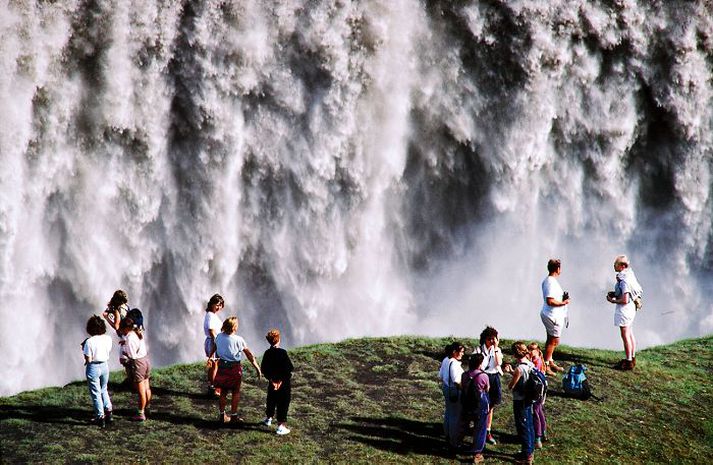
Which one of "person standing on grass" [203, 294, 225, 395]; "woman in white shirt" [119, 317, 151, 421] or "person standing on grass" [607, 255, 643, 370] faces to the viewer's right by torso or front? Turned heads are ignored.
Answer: "person standing on grass" [203, 294, 225, 395]

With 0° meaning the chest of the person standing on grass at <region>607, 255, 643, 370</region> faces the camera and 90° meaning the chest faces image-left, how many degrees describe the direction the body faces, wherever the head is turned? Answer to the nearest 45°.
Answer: approximately 90°

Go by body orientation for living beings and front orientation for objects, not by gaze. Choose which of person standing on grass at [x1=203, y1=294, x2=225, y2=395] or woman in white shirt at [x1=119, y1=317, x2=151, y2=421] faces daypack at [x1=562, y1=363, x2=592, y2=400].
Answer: the person standing on grass

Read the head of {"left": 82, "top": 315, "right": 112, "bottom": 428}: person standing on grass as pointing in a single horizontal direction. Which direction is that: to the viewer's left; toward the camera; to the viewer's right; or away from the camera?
away from the camera
